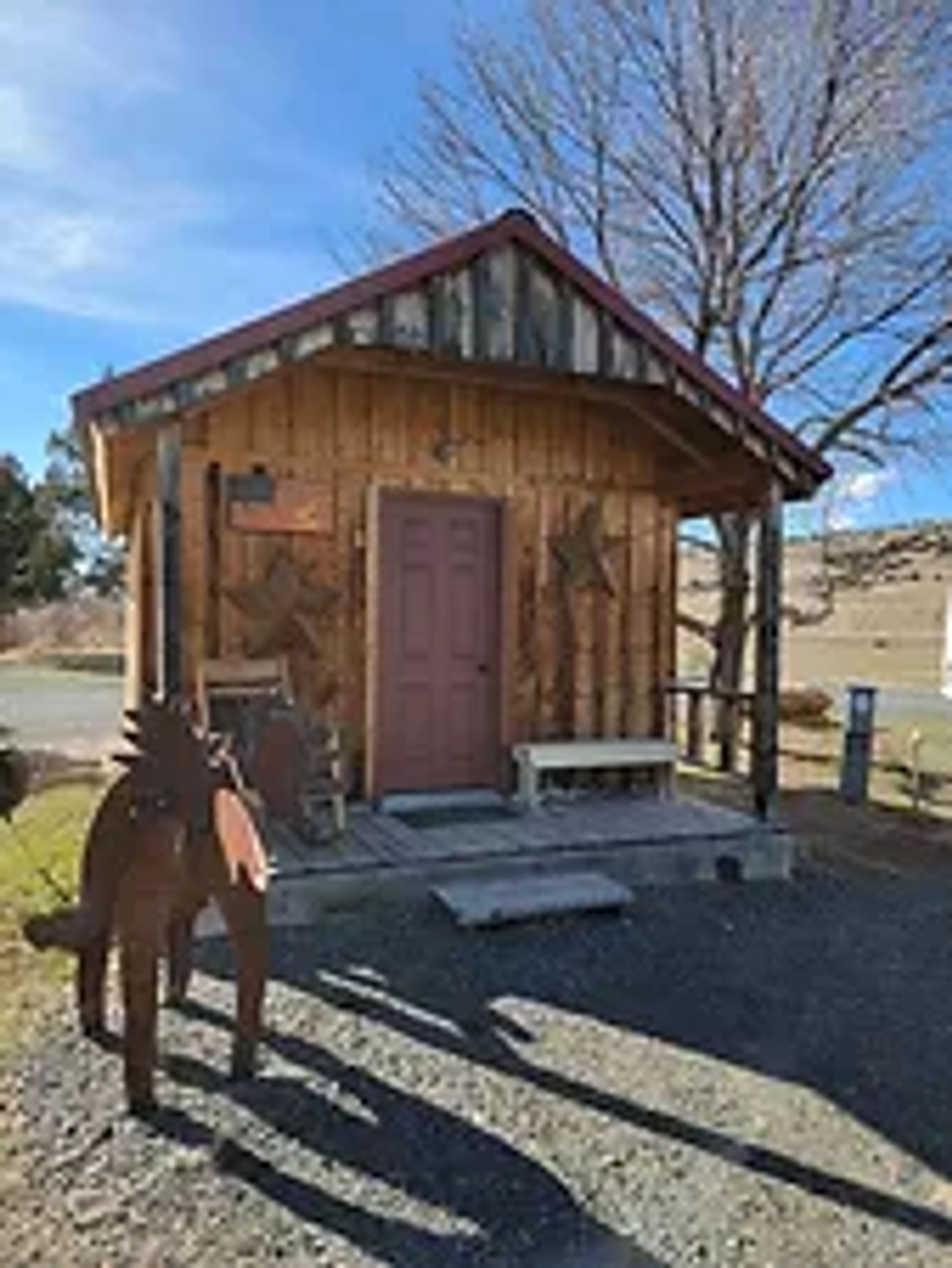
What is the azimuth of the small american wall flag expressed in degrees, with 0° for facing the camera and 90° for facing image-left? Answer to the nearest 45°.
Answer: approximately 0°

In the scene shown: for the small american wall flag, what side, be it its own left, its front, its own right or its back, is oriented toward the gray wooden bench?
left

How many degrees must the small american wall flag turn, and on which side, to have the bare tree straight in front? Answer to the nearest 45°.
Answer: approximately 135° to its left

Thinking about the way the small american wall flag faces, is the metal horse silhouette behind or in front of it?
in front
